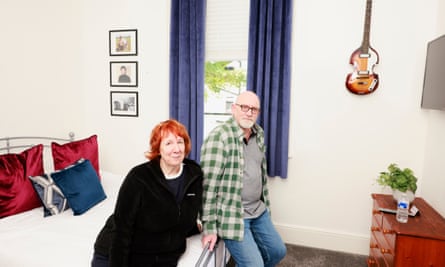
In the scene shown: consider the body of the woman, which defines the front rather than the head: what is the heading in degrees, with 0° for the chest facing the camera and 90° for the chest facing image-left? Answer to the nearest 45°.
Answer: approximately 315°

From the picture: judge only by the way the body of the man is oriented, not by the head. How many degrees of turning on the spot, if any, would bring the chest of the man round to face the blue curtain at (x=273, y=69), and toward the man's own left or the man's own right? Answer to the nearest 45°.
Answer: approximately 135° to the man's own left

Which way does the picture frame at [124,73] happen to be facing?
toward the camera

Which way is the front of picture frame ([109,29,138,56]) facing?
toward the camera

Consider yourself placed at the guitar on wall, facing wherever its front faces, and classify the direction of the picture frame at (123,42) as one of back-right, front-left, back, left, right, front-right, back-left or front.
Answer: right

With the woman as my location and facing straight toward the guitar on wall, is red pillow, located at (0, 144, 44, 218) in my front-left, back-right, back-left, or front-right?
back-left

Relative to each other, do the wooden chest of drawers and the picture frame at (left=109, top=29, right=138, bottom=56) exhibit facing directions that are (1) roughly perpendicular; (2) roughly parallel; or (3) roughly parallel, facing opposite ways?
roughly perpendicular

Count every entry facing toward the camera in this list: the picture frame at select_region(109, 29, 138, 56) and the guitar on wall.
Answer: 2

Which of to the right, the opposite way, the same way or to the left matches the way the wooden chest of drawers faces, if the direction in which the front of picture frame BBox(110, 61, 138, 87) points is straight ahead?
to the right
